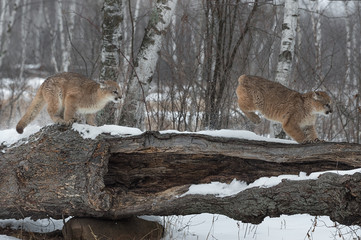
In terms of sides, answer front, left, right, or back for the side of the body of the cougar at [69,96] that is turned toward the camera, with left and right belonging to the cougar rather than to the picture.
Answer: right

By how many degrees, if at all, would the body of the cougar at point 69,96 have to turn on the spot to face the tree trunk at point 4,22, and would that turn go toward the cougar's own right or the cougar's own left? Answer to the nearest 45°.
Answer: approximately 90° to the cougar's own left

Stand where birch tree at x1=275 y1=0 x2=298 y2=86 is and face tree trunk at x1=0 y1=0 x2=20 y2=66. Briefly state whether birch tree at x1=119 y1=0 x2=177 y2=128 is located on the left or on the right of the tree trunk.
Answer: left

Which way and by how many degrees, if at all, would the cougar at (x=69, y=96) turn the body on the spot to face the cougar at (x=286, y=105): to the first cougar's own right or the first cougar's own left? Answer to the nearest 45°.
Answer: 0° — it already faces it

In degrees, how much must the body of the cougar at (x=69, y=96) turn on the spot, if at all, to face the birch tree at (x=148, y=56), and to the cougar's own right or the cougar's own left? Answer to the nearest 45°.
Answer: approximately 45° to the cougar's own left

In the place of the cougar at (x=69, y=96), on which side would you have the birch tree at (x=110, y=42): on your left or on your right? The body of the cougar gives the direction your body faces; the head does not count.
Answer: on your left

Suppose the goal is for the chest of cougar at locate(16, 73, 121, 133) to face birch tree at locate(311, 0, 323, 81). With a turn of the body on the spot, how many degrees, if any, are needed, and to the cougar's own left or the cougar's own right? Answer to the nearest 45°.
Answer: approximately 45° to the cougar's own left

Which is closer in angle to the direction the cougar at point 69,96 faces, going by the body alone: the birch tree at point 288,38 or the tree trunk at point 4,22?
the birch tree
